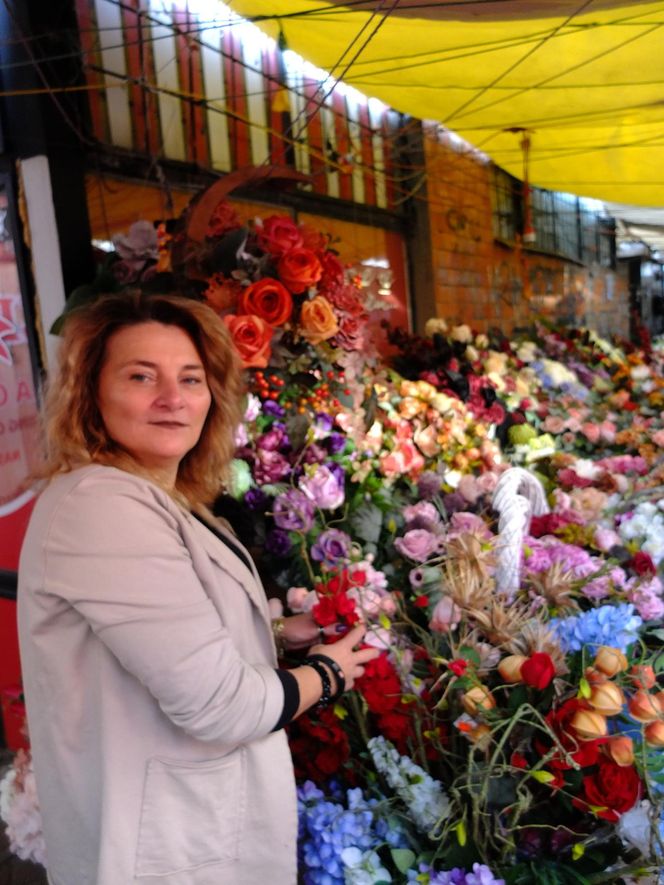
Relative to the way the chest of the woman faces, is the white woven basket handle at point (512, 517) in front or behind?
in front

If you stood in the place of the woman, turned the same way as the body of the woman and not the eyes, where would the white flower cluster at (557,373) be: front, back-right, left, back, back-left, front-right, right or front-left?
front-left

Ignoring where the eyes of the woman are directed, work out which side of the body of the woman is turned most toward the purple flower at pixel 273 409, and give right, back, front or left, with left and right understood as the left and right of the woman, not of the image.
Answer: left

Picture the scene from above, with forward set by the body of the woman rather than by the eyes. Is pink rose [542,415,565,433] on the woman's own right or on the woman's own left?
on the woman's own left

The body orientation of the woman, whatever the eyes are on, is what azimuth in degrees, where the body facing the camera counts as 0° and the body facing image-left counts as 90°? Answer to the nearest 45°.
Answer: approximately 270°

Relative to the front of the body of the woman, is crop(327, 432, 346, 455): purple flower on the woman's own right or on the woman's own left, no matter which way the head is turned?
on the woman's own left

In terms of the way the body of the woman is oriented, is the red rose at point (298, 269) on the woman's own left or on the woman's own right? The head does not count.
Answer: on the woman's own left
